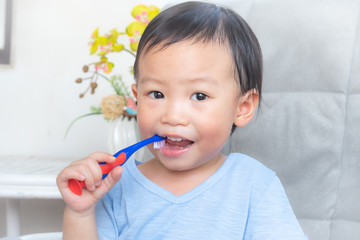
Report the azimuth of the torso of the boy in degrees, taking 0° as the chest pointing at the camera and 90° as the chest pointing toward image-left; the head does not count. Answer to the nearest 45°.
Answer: approximately 45°

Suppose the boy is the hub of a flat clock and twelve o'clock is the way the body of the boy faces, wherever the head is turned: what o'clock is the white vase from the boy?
The white vase is roughly at 4 o'clock from the boy.
